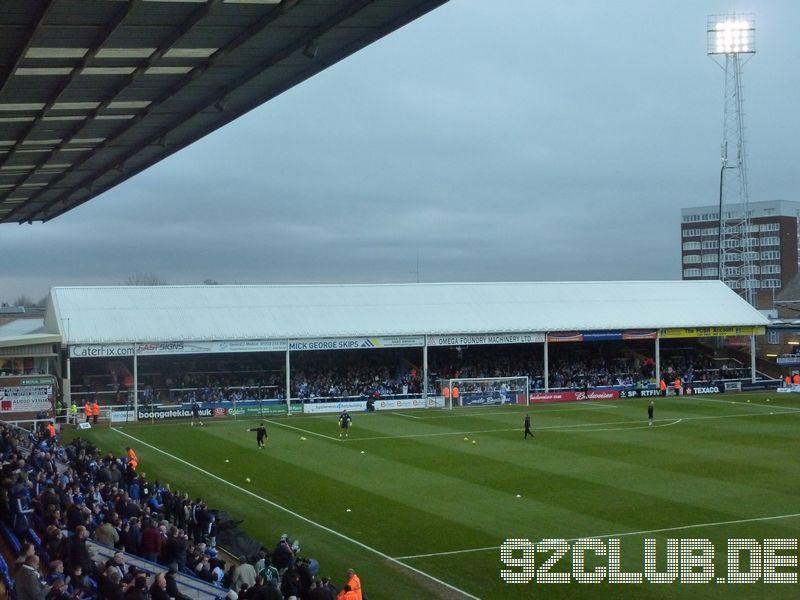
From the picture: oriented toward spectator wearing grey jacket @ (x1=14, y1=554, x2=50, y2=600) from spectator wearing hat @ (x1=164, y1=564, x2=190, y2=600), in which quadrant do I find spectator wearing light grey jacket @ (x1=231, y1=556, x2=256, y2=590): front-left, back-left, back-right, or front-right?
back-right

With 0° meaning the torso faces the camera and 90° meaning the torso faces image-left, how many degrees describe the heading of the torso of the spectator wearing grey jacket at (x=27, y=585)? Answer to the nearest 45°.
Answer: approximately 270°
